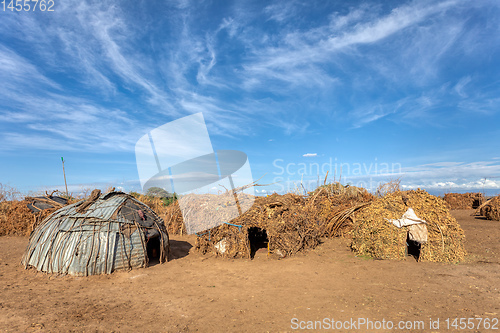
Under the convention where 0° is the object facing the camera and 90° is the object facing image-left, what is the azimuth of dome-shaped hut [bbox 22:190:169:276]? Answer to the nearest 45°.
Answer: approximately 315°

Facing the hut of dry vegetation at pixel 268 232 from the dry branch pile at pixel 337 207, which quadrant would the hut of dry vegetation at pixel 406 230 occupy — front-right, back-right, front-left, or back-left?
front-left

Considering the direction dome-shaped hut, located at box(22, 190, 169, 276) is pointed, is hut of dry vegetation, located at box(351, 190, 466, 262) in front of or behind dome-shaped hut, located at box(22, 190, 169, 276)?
in front

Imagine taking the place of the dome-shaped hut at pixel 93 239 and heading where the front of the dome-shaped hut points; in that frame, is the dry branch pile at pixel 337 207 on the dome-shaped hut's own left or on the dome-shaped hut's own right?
on the dome-shaped hut's own left

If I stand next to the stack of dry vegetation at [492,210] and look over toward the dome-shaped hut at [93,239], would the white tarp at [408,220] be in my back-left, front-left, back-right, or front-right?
front-left

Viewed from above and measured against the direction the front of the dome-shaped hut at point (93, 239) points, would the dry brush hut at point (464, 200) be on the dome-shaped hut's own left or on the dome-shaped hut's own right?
on the dome-shaped hut's own left

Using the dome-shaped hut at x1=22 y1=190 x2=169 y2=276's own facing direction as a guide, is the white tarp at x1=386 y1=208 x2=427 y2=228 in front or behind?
in front

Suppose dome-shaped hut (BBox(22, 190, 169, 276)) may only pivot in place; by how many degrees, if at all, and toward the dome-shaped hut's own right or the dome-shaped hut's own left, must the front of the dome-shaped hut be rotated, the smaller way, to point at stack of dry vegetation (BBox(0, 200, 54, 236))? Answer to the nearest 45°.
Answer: approximately 135° to the dome-shaped hut's own left

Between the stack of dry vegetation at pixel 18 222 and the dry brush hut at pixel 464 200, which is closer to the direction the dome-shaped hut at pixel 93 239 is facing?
the dry brush hut

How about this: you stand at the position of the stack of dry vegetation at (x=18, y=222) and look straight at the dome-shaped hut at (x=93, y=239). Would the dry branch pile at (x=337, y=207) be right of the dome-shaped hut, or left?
left
